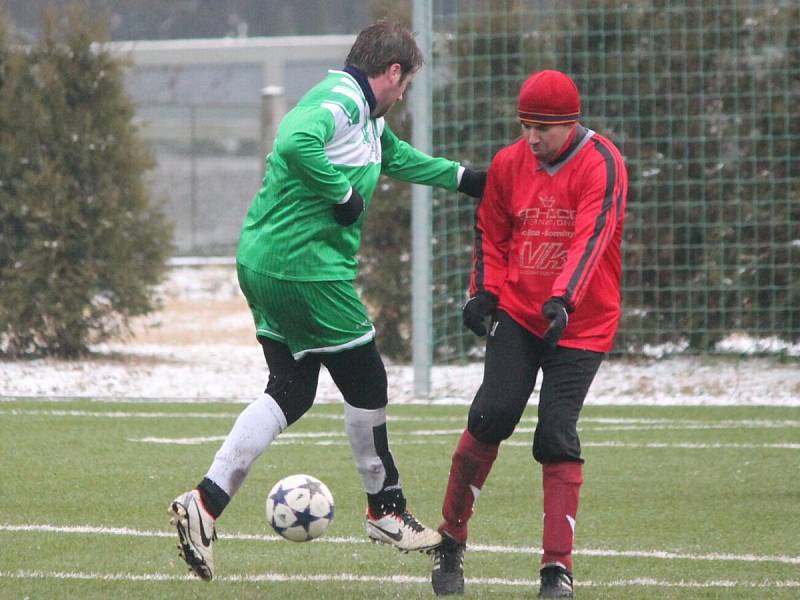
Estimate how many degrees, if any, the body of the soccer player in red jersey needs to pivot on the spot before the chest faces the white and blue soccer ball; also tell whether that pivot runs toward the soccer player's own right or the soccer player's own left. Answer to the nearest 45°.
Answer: approximately 45° to the soccer player's own right

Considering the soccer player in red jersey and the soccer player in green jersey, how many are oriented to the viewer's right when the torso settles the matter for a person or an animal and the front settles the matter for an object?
1

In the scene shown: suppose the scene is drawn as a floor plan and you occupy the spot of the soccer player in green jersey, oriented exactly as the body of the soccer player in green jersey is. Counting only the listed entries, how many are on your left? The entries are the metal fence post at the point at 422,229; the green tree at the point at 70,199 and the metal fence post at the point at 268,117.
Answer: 3

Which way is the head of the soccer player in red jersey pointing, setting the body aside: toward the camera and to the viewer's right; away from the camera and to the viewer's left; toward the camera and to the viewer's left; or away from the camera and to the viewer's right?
toward the camera and to the viewer's left

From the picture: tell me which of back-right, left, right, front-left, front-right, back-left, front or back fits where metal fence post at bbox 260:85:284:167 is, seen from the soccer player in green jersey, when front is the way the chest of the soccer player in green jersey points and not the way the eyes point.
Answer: left

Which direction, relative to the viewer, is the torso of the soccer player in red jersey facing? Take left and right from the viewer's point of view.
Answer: facing the viewer and to the left of the viewer

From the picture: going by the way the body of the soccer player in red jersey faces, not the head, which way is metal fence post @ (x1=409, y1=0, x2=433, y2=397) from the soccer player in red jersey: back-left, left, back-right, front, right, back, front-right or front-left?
back-right

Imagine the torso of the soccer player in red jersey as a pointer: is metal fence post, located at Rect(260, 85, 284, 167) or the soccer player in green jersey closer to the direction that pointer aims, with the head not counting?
the soccer player in green jersey

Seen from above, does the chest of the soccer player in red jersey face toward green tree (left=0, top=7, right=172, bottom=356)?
no

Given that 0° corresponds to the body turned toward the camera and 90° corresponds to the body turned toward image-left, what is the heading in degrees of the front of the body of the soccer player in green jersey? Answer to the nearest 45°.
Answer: approximately 270°

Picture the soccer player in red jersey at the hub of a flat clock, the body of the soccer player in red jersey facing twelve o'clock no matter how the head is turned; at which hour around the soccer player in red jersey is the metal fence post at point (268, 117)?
The metal fence post is roughly at 4 o'clock from the soccer player in red jersey.

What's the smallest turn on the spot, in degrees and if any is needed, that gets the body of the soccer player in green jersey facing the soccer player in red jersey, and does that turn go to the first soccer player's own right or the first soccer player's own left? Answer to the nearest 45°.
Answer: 0° — they already face them

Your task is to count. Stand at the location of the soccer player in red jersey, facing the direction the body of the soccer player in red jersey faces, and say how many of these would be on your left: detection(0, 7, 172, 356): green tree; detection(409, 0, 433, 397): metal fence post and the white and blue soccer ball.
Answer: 0

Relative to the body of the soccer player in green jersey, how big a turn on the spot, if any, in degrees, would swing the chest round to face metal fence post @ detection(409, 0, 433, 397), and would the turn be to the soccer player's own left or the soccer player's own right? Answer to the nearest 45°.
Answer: approximately 90° to the soccer player's own left

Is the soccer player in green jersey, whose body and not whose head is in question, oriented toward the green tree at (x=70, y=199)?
no

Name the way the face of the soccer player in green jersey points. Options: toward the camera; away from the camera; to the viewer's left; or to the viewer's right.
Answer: to the viewer's right

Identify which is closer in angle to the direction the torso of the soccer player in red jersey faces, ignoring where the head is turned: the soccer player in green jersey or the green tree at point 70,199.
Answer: the soccer player in green jersey

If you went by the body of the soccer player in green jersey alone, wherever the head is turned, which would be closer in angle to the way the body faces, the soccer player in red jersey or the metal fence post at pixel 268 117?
the soccer player in red jersey
